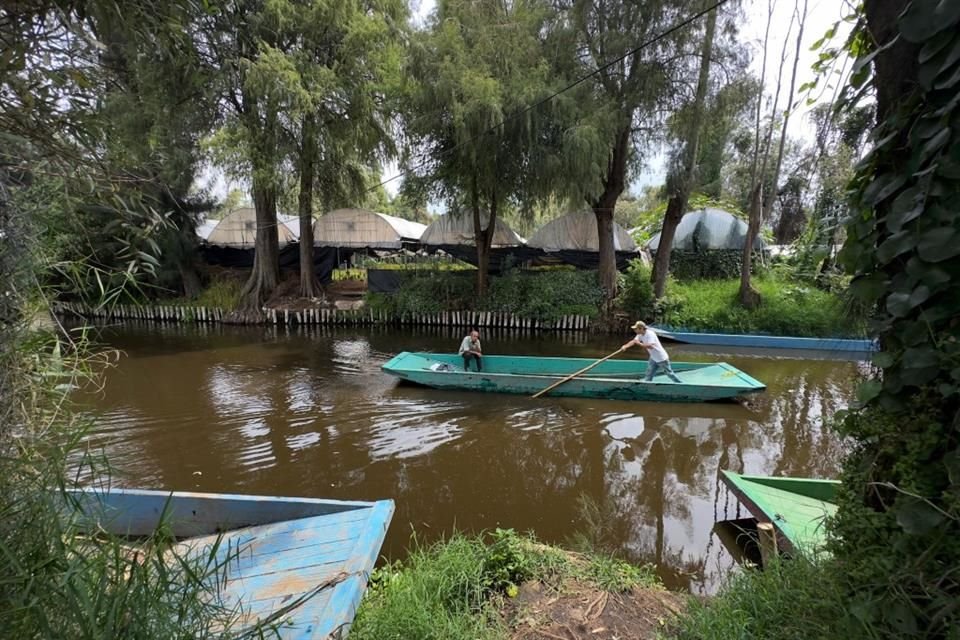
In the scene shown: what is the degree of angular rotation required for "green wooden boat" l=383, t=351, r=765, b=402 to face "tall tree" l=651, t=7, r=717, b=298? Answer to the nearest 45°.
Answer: approximately 45° to its left

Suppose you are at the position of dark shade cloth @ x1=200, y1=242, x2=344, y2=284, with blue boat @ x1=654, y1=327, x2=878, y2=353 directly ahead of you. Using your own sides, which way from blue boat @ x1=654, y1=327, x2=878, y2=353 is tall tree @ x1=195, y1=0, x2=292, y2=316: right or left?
right

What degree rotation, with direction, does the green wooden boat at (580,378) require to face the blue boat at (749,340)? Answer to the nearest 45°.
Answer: approximately 45° to its left

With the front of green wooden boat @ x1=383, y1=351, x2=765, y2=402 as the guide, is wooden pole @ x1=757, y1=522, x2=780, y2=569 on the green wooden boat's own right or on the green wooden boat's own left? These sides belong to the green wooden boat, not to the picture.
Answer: on the green wooden boat's own right

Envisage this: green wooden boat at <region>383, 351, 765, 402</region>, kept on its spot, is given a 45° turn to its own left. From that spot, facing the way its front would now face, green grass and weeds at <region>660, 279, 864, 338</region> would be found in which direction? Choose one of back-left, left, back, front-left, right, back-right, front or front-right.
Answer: front

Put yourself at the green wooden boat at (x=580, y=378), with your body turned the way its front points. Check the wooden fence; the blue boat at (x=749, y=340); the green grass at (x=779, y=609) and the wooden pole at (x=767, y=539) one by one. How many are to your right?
2

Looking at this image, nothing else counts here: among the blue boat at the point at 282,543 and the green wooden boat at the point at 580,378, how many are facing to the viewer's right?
2

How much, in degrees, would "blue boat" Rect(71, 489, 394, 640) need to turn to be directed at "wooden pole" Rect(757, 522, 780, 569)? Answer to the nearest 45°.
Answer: approximately 45° to its right

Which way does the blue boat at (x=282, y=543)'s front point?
to the viewer's right

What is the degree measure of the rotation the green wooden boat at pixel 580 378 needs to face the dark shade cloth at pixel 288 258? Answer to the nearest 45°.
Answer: approximately 135° to its left

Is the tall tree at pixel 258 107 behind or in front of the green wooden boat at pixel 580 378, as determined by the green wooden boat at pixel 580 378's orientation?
behind

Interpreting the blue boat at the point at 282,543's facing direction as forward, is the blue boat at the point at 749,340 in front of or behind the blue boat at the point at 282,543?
in front

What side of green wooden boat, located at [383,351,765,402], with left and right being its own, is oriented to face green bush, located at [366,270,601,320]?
left

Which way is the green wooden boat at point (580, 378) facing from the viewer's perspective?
to the viewer's right
